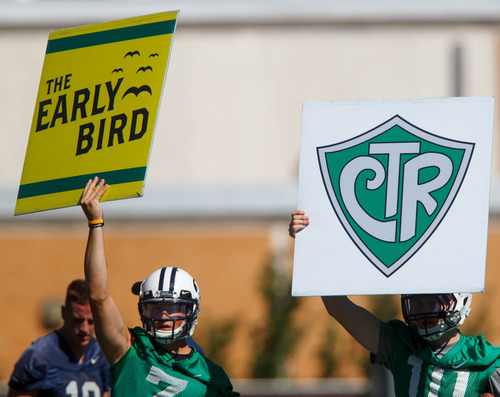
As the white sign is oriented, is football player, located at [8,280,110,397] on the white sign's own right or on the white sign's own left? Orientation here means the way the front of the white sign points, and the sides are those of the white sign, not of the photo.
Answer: on the white sign's own right

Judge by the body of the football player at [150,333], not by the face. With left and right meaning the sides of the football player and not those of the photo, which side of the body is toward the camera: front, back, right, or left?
front

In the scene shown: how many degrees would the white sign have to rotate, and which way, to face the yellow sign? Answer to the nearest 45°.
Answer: approximately 90° to its right

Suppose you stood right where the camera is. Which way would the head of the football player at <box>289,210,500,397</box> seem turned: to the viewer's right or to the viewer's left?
to the viewer's left

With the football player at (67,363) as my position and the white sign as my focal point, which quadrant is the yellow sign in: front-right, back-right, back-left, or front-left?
front-right

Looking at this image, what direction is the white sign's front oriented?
toward the camera

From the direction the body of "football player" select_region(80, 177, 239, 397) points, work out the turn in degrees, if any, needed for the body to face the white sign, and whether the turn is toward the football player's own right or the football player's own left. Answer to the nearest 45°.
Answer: approximately 90° to the football player's own left

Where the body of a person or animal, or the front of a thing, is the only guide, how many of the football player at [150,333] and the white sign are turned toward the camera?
2

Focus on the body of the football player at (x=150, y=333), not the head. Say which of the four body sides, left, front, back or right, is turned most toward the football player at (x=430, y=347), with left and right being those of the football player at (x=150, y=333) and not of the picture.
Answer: left
